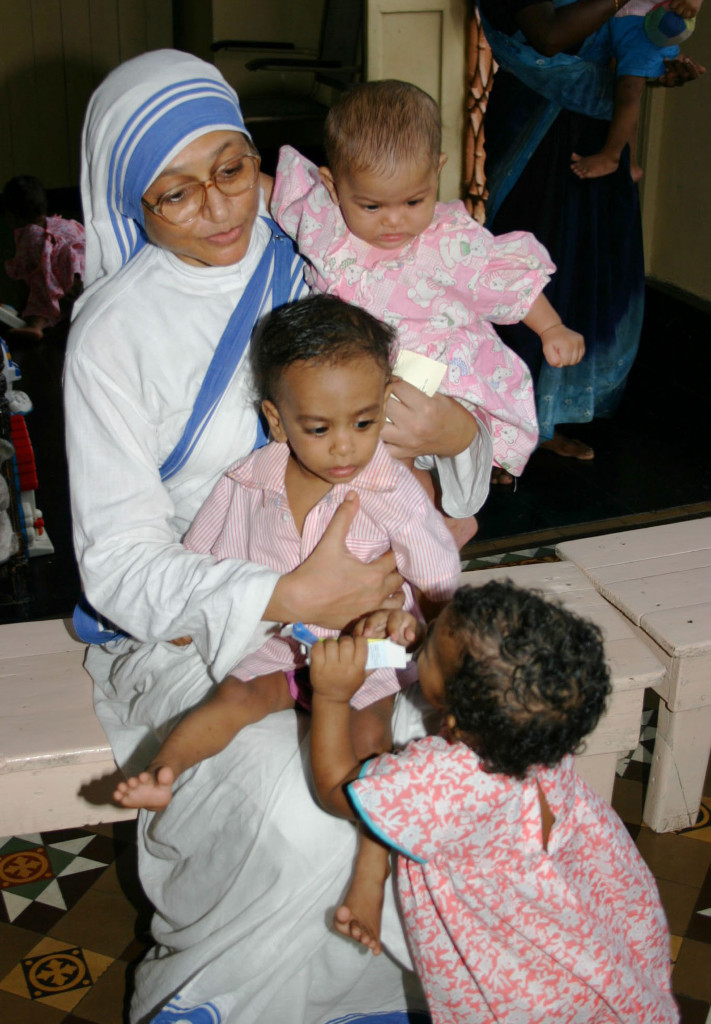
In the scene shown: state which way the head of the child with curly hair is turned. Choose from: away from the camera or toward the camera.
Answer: away from the camera

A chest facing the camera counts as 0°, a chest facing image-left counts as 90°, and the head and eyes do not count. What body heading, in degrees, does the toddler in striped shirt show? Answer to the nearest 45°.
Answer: approximately 0°

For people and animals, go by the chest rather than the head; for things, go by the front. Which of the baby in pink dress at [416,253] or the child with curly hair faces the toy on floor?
the child with curly hair

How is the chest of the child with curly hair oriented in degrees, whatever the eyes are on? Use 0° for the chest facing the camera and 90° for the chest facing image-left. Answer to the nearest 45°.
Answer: approximately 135°

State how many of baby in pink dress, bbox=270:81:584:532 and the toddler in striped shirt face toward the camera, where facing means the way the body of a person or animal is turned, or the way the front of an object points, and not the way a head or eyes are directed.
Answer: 2

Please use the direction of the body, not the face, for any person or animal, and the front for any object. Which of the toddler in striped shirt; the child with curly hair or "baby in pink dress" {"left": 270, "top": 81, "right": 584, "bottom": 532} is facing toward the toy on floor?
the child with curly hair

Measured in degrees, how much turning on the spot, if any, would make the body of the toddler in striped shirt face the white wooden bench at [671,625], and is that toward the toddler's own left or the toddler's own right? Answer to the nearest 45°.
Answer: approximately 135° to the toddler's own left

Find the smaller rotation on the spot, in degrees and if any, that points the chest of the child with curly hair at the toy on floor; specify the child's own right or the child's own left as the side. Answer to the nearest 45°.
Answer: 0° — they already face it

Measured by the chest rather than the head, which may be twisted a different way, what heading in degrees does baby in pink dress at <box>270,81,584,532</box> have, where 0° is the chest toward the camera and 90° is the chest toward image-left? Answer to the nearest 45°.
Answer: approximately 0°

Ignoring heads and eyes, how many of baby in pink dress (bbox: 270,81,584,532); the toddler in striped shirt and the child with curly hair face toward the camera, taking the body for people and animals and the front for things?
2
